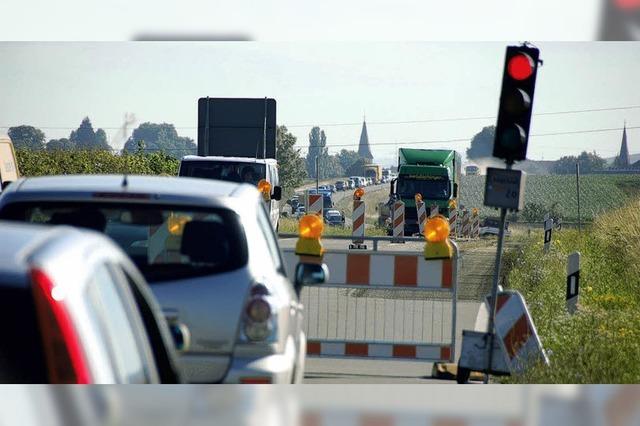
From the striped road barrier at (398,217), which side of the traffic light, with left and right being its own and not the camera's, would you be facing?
back

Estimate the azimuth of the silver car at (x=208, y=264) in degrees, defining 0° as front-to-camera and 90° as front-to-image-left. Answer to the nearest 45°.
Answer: approximately 180°

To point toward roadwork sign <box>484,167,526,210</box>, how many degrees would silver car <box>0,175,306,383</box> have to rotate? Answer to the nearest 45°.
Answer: approximately 45° to its right
